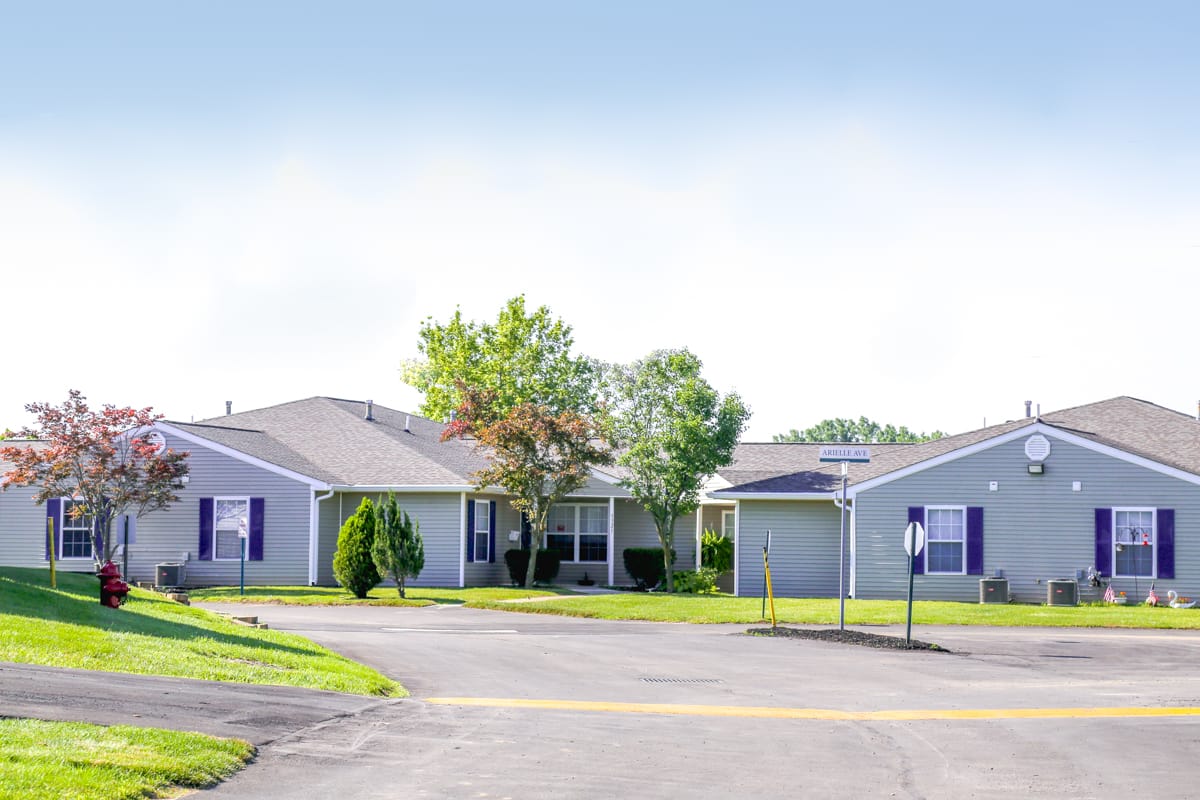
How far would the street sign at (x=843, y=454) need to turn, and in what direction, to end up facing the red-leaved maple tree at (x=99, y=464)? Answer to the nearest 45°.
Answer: approximately 135° to its right

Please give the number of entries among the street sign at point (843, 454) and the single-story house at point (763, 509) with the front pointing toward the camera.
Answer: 2

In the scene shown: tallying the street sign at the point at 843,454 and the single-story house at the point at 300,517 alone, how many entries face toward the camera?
2

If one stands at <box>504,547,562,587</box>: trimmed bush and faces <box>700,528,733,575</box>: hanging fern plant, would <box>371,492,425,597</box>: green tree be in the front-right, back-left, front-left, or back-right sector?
back-right

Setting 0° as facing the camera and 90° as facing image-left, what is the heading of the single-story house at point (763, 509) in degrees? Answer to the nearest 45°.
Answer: approximately 0°
